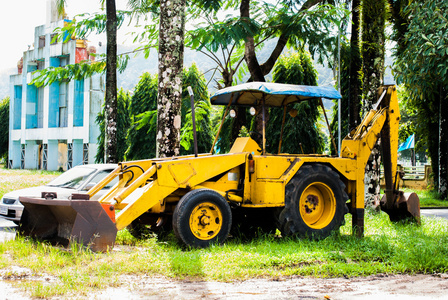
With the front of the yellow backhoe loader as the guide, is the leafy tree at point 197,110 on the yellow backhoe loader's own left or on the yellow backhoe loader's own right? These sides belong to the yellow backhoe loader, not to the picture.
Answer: on the yellow backhoe loader's own right

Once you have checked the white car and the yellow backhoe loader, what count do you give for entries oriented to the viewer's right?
0

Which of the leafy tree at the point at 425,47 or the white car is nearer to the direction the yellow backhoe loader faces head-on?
the white car

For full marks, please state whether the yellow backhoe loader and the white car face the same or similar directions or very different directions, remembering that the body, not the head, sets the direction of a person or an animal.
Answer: same or similar directions

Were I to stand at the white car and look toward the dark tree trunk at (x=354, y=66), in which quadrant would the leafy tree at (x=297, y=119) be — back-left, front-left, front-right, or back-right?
front-left

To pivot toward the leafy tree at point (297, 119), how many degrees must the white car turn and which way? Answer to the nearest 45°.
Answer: approximately 180°

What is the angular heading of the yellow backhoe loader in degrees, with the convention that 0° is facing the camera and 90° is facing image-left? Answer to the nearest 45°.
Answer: approximately 45°

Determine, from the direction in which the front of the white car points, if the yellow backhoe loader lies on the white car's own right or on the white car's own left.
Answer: on the white car's own left

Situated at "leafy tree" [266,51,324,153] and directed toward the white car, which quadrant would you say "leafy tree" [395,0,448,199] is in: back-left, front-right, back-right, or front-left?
front-left

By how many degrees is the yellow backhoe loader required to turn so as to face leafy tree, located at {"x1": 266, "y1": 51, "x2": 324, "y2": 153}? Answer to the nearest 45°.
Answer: approximately 135° to its right

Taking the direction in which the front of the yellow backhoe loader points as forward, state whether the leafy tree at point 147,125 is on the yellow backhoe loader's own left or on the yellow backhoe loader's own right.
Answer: on the yellow backhoe loader's own right

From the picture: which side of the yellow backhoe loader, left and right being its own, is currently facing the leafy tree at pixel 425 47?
back
